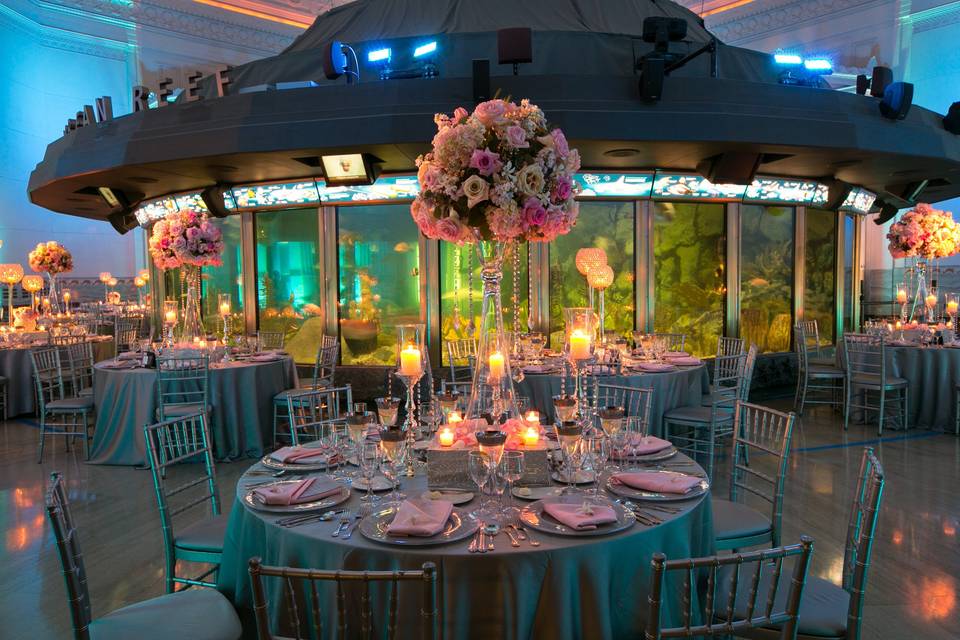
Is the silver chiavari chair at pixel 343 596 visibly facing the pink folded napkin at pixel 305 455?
yes

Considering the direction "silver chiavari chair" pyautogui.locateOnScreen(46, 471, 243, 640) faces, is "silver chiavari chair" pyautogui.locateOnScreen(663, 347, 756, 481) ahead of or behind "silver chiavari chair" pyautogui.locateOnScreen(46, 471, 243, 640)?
ahead

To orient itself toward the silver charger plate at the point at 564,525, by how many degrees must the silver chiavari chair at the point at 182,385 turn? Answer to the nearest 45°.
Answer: approximately 180°

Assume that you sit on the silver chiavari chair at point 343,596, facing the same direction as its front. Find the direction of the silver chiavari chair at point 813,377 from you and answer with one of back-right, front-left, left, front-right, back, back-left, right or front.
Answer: front-right

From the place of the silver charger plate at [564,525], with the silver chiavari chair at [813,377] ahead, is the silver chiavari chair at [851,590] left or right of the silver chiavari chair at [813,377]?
right

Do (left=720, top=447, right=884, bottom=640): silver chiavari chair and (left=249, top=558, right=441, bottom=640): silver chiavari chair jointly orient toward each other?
no

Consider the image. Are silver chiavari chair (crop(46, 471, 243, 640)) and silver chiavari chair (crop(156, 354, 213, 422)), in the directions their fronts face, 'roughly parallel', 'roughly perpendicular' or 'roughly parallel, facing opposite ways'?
roughly perpendicular

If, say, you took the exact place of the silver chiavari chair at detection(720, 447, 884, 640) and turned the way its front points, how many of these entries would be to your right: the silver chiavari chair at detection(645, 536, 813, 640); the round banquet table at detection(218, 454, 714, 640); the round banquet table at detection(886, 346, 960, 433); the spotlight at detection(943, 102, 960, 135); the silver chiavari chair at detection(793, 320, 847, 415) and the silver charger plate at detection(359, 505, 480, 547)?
3

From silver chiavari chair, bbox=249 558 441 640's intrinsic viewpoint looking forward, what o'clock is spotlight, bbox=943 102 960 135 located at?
The spotlight is roughly at 2 o'clock from the silver chiavari chair.

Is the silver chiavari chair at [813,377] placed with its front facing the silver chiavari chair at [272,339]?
no

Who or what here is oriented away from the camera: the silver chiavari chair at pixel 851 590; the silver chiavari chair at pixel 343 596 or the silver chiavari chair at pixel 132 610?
the silver chiavari chair at pixel 343 596

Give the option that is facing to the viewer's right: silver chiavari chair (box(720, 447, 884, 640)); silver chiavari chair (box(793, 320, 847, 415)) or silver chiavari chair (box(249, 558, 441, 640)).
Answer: silver chiavari chair (box(793, 320, 847, 415))

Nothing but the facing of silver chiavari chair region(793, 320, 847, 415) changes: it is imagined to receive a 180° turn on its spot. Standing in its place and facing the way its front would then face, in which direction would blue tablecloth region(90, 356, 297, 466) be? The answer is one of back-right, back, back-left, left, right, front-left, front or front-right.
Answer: front-left

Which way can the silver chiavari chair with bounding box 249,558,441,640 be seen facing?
away from the camera

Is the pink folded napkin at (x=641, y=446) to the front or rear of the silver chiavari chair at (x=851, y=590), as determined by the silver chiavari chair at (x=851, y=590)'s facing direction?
to the front

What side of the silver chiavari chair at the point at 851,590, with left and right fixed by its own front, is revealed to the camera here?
left

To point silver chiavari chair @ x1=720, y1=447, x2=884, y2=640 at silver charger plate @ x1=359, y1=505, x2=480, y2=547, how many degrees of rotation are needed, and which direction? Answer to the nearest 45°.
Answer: approximately 45° to its left

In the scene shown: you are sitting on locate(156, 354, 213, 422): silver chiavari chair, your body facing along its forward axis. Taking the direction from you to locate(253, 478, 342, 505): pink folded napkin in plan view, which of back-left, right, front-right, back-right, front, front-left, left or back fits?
back

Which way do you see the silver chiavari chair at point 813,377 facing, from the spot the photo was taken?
facing to the right of the viewer

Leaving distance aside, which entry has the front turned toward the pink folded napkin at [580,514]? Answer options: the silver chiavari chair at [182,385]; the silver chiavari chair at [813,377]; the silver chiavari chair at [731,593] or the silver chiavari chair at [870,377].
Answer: the silver chiavari chair at [731,593]

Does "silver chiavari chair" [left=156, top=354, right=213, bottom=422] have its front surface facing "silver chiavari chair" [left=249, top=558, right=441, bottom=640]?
no

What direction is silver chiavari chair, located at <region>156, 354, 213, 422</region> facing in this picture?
away from the camera
